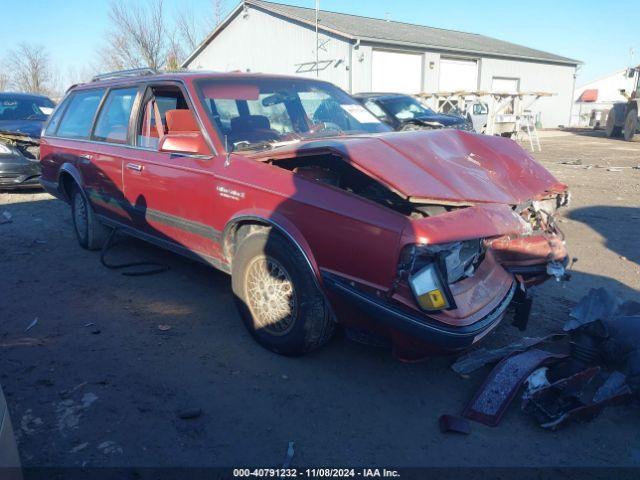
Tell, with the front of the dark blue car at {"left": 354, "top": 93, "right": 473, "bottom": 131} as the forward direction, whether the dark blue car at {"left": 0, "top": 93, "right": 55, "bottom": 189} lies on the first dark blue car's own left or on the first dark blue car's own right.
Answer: on the first dark blue car's own right

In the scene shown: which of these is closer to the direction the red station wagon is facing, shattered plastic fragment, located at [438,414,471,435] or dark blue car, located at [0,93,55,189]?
the shattered plastic fragment

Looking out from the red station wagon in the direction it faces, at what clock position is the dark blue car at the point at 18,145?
The dark blue car is roughly at 6 o'clock from the red station wagon.

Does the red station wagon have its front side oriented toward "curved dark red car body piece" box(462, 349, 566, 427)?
yes

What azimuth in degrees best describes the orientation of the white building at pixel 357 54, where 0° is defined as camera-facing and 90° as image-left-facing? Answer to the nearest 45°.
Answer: approximately 315°

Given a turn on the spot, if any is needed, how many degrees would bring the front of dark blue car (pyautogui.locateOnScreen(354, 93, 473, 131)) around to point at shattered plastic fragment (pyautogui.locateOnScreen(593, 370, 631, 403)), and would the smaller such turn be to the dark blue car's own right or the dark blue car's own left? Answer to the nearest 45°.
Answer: approximately 45° to the dark blue car's own right

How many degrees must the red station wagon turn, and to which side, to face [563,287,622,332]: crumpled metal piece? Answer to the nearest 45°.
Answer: approximately 45° to its left
